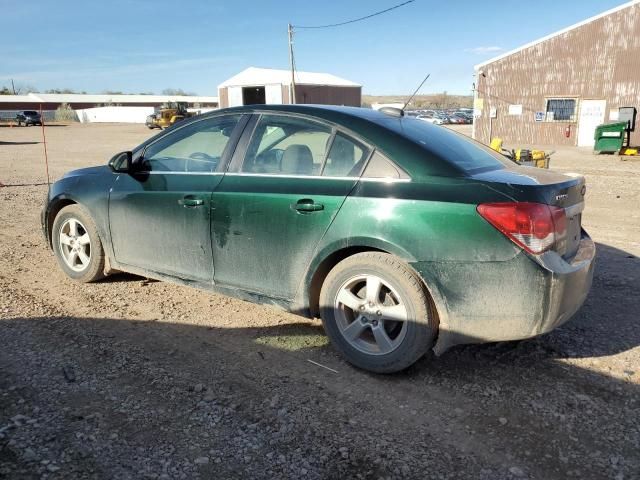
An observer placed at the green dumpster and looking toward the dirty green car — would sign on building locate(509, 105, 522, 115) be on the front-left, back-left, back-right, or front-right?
back-right

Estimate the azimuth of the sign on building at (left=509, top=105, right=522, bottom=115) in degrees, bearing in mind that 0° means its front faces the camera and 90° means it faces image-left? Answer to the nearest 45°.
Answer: approximately 0°

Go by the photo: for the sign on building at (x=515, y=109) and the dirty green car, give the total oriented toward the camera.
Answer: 1

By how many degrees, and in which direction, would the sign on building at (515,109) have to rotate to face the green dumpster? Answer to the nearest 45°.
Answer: approximately 45° to its left

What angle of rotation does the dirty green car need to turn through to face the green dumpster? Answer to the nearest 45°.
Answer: approximately 90° to its right

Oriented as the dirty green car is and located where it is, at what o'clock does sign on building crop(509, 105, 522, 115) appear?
The sign on building is roughly at 2 o'clock from the dirty green car.

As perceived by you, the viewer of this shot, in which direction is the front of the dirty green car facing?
facing away from the viewer and to the left of the viewer

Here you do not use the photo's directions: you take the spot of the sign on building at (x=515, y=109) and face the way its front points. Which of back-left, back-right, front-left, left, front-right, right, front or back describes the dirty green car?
front
